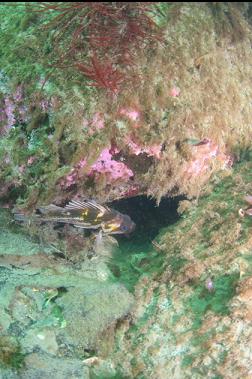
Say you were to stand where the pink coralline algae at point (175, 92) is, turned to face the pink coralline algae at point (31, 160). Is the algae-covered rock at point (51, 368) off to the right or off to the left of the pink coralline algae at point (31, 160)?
left

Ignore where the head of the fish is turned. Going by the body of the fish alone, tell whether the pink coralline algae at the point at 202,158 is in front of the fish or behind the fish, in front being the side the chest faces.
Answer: in front

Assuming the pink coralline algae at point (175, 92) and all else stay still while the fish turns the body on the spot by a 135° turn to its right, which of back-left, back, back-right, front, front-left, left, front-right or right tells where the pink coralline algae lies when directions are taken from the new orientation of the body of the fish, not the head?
back

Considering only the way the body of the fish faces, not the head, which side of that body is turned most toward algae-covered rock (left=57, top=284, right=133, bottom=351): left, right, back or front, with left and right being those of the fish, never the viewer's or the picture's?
right

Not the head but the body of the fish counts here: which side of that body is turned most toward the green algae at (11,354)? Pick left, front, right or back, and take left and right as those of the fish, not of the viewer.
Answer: right

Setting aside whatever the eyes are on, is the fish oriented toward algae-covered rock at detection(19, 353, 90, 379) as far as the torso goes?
no

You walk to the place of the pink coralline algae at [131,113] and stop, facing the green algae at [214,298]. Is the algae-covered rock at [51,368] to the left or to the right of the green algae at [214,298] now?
right

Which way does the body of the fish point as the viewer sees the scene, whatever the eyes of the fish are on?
to the viewer's right
